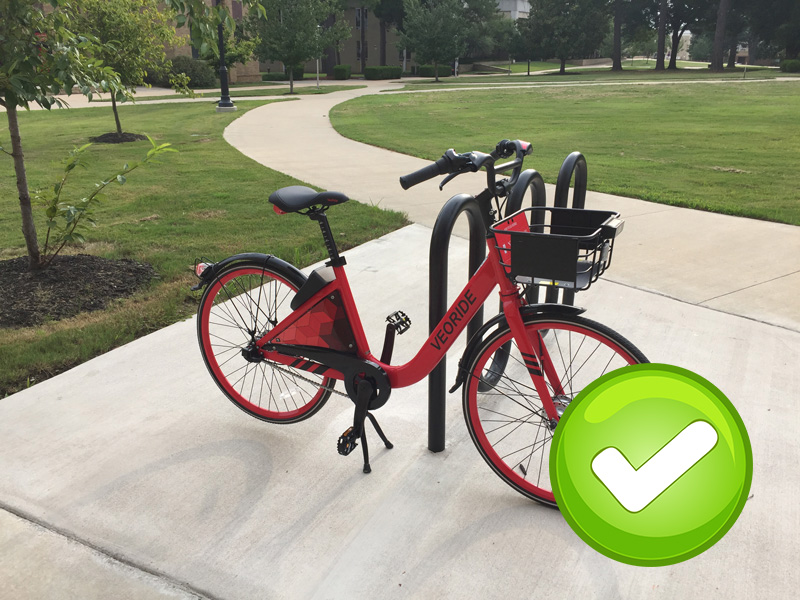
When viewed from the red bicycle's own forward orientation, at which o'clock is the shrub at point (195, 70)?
The shrub is roughly at 7 o'clock from the red bicycle.

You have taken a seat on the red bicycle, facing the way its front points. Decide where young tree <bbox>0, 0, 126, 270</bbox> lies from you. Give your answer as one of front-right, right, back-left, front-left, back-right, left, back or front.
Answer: back

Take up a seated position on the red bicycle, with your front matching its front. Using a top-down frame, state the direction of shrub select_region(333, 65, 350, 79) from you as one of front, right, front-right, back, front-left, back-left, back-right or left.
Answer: back-left

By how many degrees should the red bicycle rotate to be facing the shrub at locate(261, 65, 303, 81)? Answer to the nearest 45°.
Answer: approximately 135° to its left

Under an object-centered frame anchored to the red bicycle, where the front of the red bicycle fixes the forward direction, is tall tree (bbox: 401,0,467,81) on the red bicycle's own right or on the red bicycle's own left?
on the red bicycle's own left

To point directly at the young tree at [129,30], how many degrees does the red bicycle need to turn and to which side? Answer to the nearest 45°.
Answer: approximately 180°

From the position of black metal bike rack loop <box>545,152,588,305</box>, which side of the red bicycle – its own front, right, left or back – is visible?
left

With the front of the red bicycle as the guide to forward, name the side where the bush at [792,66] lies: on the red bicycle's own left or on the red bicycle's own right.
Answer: on the red bicycle's own left
